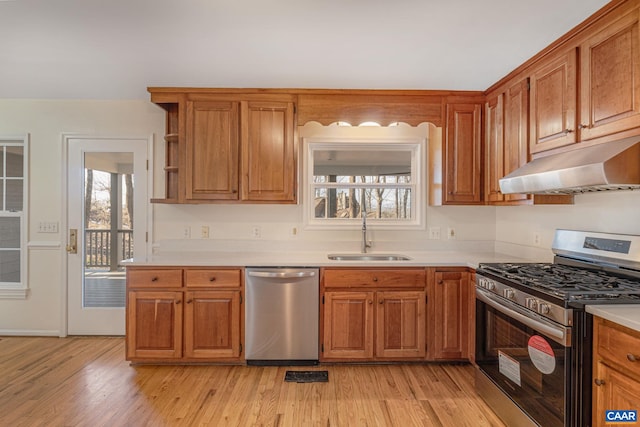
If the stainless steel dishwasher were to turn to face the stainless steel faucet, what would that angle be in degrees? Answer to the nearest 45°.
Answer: approximately 135° to its left

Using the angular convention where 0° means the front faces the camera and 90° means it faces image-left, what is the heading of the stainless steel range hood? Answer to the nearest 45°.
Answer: approximately 45°

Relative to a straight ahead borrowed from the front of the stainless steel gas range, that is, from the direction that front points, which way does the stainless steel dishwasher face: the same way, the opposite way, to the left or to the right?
to the left

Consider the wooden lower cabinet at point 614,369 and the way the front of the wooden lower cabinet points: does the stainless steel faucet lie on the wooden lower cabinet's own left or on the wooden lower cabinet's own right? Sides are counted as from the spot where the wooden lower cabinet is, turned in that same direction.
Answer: on the wooden lower cabinet's own right

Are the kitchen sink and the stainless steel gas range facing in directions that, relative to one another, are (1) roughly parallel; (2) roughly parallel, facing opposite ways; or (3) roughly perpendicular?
roughly perpendicular

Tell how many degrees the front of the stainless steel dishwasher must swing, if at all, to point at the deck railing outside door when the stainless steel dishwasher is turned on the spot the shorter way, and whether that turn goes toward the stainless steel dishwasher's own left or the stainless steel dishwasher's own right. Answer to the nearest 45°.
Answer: approximately 135° to the stainless steel dishwasher's own right

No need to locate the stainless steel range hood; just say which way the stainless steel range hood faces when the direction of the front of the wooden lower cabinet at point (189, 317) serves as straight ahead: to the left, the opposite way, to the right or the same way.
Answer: to the right

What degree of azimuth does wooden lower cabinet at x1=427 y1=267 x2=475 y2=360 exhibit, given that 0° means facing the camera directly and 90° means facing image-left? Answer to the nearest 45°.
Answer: approximately 0°

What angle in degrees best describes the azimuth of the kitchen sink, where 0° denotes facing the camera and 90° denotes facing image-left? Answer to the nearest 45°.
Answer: approximately 0°
